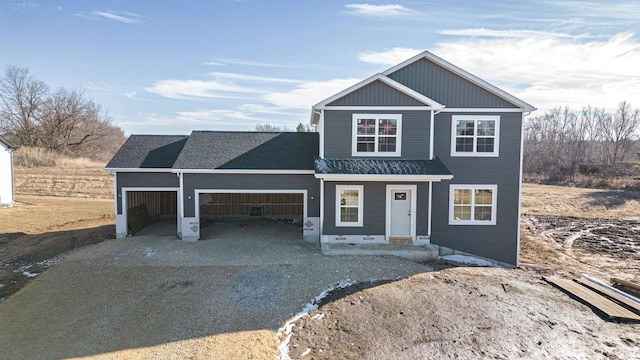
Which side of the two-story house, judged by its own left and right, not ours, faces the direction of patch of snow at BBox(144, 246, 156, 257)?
right

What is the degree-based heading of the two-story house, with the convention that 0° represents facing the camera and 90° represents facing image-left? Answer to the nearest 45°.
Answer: approximately 0°
